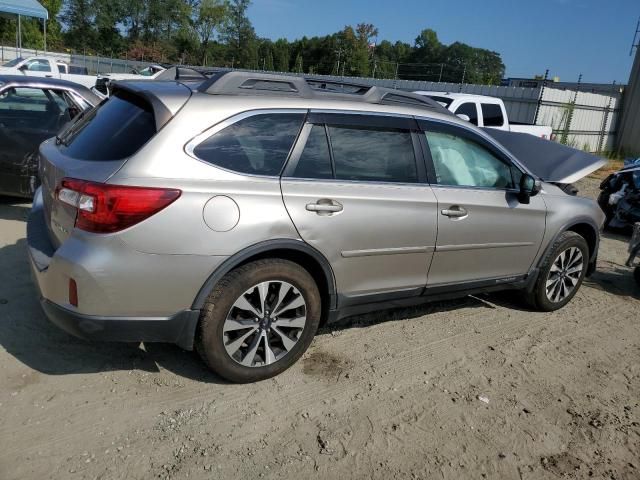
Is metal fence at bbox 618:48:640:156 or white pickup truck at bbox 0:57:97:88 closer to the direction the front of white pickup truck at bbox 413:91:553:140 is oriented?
the white pickup truck

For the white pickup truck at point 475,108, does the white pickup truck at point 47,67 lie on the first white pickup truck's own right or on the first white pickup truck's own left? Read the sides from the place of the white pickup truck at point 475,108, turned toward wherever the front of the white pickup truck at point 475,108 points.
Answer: on the first white pickup truck's own right

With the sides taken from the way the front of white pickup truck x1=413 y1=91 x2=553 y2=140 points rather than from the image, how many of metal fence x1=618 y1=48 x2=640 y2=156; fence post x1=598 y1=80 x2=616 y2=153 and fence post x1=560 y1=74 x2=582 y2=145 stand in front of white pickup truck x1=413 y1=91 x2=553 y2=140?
0

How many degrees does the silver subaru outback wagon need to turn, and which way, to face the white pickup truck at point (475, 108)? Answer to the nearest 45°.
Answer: approximately 45° to its left

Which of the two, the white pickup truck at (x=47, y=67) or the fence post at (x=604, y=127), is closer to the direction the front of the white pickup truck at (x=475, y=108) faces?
the white pickup truck

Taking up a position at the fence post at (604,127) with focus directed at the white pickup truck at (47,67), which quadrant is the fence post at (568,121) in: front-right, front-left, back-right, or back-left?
front-left

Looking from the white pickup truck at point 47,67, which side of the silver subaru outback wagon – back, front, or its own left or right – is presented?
left

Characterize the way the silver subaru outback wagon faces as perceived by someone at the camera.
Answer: facing away from the viewer and to the right of the viewer

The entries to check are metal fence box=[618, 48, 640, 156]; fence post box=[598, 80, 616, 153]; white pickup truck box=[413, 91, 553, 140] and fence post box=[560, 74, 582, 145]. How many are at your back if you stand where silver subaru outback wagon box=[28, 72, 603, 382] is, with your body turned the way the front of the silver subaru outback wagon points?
0

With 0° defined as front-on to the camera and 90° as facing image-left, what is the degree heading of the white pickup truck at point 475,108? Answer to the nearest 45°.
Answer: approximately 45°

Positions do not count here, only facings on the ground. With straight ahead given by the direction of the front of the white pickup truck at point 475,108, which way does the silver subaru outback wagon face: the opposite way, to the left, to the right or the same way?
the opposite way

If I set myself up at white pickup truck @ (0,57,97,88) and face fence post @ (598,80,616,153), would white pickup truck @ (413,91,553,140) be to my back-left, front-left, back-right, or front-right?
front-right
